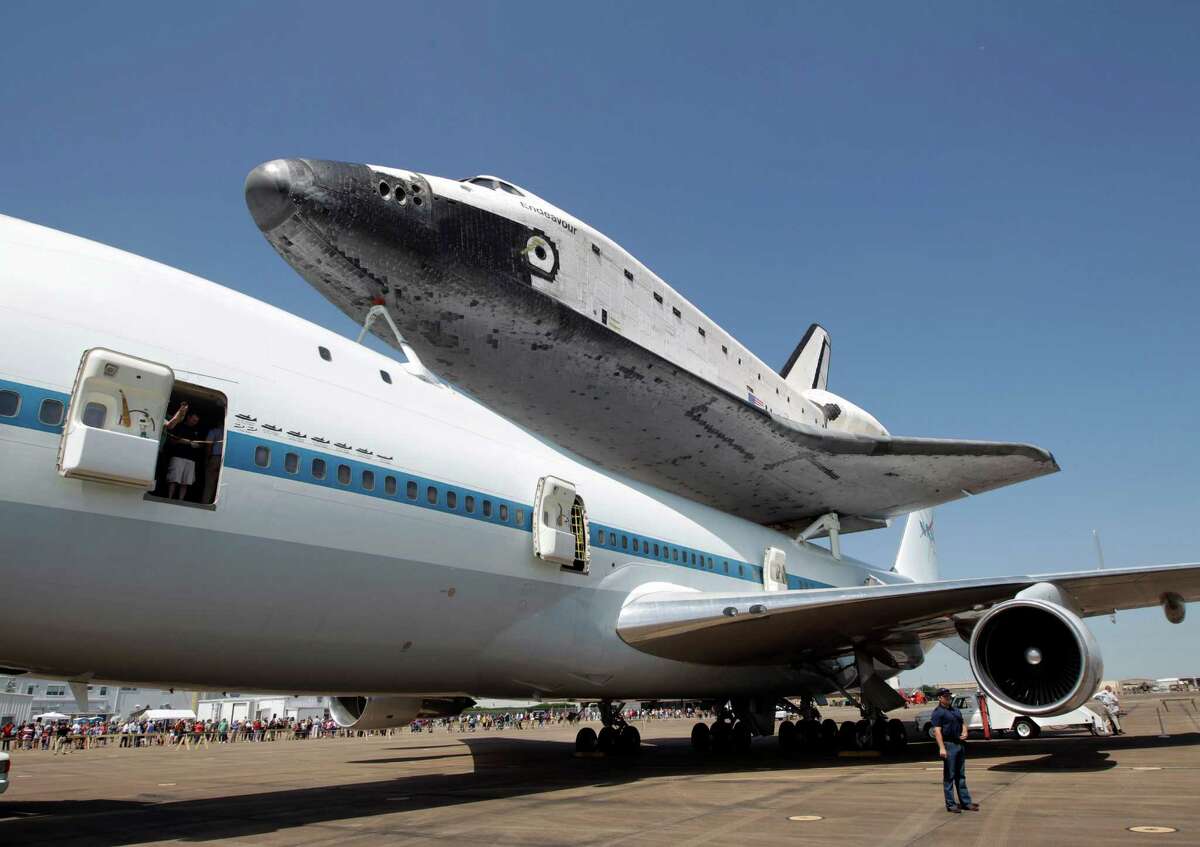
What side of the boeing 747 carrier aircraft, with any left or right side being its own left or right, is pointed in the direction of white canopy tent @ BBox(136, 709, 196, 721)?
right

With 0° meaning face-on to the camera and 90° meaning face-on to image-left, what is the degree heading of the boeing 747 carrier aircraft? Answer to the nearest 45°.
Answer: approximately 45°
